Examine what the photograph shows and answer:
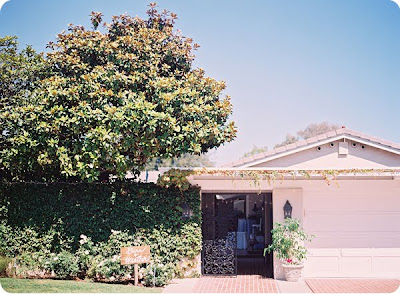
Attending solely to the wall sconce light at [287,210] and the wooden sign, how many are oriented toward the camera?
2

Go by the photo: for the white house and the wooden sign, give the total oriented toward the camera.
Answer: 2

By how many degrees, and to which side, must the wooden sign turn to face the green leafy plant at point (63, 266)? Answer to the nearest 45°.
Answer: approximately 135° to its right

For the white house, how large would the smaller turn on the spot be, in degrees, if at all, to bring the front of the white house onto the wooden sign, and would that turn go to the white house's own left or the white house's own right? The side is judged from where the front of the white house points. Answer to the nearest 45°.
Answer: approximately 45° to the white house's own right

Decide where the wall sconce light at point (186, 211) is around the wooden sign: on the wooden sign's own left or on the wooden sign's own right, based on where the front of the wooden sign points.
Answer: on the wooden sign's own left

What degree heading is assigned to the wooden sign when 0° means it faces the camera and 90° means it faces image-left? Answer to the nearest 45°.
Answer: approximately 0°

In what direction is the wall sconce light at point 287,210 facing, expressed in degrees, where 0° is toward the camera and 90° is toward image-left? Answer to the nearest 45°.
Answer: approximately 0°
